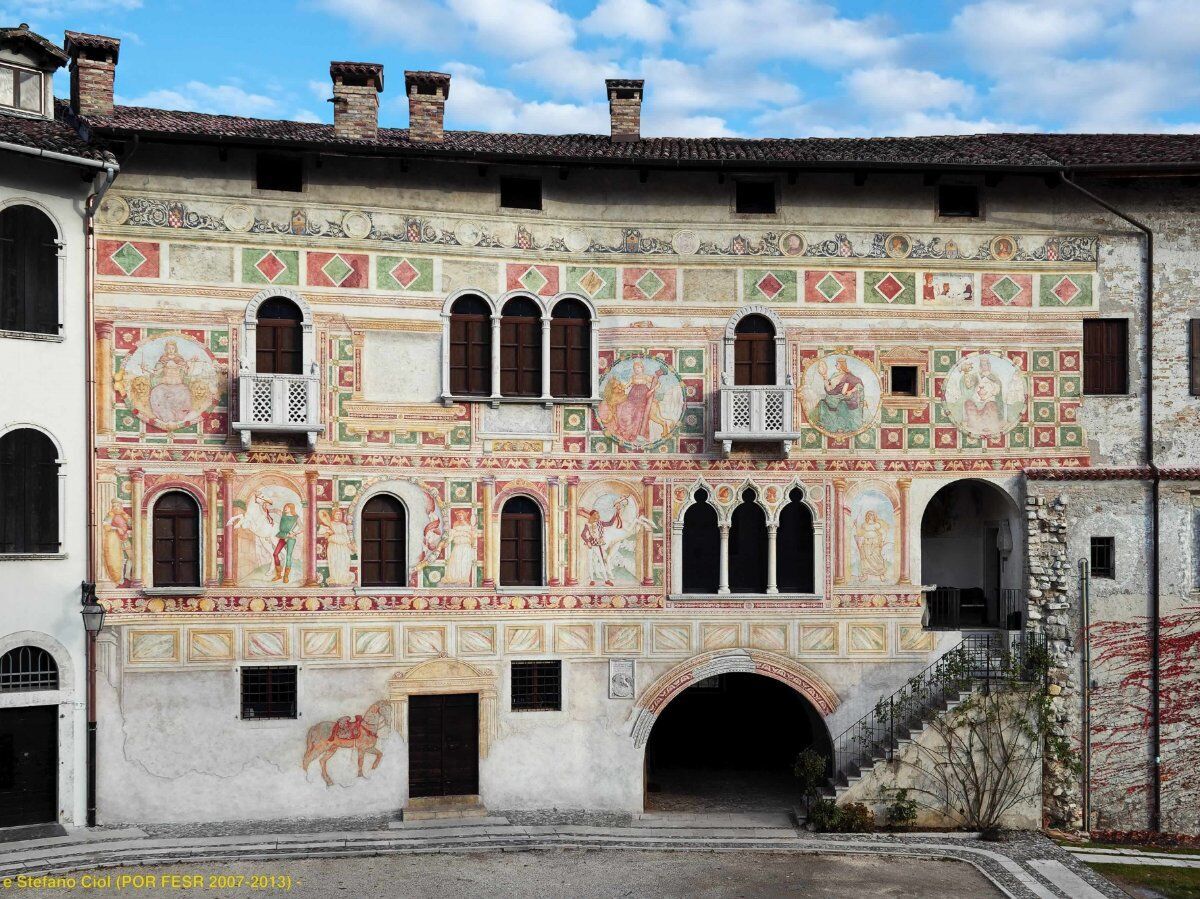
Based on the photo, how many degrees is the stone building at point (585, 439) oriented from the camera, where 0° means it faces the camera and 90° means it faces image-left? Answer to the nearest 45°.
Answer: approximately 0°
